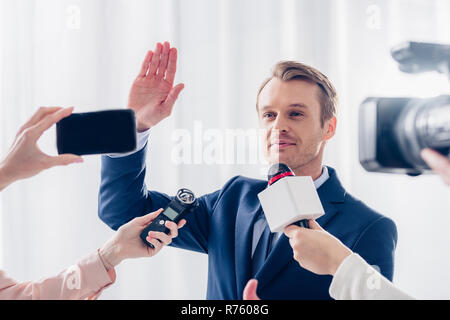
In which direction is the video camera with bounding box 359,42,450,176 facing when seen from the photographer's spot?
facing to the left of the viewer
